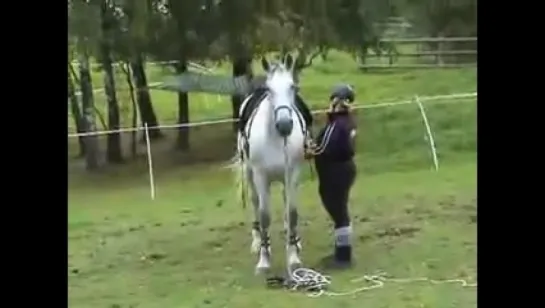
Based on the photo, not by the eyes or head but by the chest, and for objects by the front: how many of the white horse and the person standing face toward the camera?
1

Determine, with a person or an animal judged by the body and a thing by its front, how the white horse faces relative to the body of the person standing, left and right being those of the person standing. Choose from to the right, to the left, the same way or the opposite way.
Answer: to the left

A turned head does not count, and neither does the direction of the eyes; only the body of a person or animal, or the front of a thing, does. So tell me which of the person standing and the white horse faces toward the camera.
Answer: the white horse

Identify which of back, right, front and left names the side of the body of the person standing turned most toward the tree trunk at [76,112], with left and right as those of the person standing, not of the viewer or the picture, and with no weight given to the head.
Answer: front

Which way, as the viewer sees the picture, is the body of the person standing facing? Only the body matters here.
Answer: to the viewer's left

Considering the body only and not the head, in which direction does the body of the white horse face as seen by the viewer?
toward the camera
